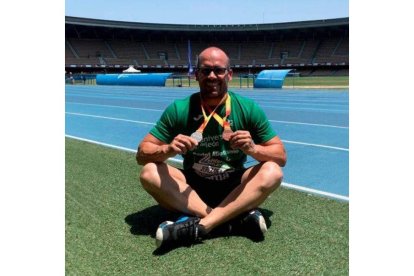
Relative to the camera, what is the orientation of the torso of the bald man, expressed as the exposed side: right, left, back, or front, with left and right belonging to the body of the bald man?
front

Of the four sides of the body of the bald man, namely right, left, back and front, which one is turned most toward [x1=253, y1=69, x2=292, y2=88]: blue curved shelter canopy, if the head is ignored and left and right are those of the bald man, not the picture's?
back

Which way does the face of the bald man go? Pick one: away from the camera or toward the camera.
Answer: toward the camera
